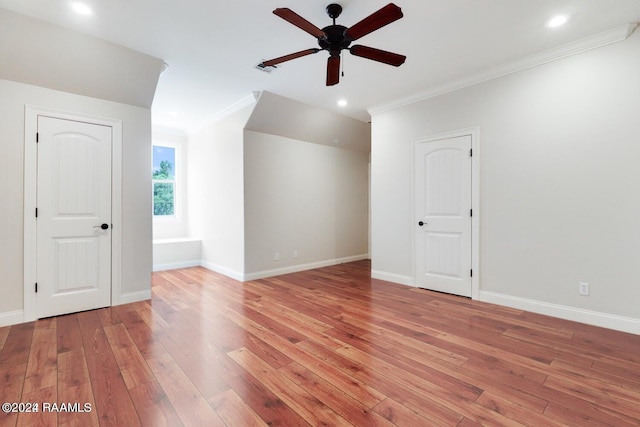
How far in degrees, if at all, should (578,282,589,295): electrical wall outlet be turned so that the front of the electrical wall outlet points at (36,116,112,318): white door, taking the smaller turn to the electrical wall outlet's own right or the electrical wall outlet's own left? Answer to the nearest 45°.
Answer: approximately 45° to the electrical wall outlet's own right

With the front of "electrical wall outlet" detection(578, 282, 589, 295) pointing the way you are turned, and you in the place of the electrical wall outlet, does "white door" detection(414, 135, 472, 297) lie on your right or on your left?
on your right

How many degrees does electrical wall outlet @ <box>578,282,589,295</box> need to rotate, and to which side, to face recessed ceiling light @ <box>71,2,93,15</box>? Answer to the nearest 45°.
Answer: approximately 45° to its right
